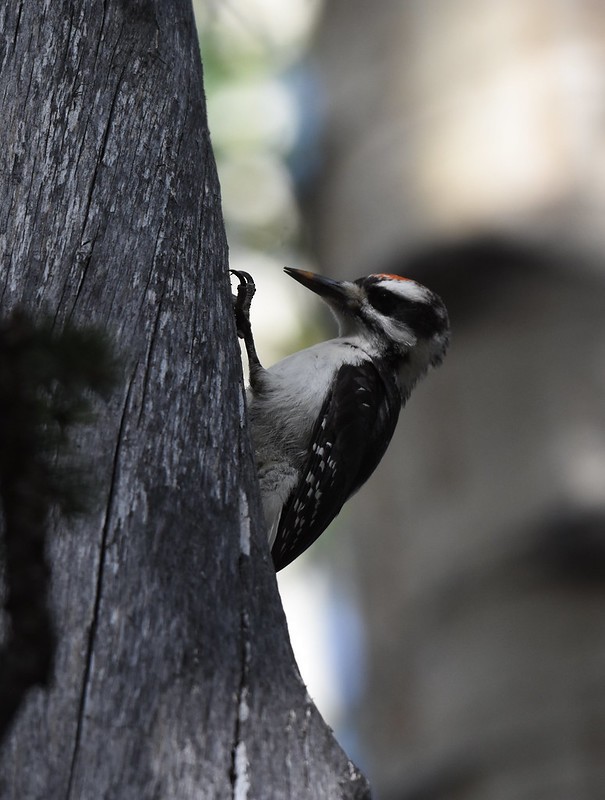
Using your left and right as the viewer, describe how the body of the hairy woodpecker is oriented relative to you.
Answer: facing to the left of the viewer
